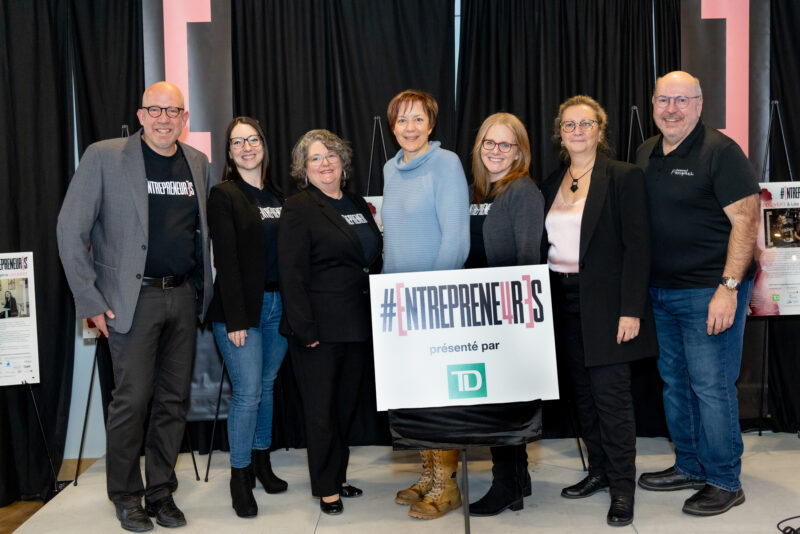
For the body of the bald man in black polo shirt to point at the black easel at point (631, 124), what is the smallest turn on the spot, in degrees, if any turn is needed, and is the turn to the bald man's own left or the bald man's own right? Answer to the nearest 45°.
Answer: approximately 135° to the bald man's own right

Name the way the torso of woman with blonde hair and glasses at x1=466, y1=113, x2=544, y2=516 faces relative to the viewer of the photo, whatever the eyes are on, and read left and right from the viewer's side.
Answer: facing the viewer and to the left of the viewer

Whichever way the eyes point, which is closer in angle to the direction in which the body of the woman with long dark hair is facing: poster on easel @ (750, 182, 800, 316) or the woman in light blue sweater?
the woman in light blue sweater

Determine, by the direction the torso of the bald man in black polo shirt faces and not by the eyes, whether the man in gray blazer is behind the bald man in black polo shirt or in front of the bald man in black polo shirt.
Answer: in front

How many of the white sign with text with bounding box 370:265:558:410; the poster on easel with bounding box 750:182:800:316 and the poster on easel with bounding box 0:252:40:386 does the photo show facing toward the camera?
3

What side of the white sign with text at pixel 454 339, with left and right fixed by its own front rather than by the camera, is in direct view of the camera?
front

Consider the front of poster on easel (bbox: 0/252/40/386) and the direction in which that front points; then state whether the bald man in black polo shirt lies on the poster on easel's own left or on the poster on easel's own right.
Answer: on the poster on easel's own left

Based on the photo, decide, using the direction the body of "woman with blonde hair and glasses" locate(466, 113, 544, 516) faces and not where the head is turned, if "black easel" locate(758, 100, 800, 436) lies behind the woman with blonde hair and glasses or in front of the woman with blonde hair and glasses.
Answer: behind

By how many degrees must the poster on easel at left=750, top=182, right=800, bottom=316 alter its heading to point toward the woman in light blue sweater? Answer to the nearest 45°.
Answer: approximately 45° to its right

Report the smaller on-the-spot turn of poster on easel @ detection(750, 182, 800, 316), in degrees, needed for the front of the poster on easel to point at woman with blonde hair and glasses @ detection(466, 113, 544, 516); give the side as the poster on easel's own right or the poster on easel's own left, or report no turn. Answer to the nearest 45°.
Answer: approximately 45° to the poster on easel's own right

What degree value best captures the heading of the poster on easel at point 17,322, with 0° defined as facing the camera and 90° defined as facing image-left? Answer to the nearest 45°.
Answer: approximately 0°

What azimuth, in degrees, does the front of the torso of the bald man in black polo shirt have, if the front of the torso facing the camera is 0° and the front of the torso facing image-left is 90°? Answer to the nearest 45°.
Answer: approximately 45°
